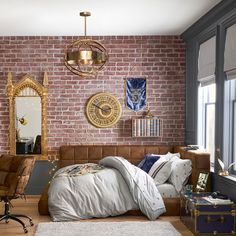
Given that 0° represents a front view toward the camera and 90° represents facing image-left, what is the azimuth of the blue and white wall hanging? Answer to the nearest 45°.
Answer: approximately 0°

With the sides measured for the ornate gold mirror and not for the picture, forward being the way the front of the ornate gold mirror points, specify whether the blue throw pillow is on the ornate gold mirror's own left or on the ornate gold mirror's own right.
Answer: on the ornate gold mirror's own left

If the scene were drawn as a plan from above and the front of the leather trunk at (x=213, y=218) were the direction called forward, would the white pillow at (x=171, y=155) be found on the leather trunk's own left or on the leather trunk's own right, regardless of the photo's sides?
on the leather trunk's own right
